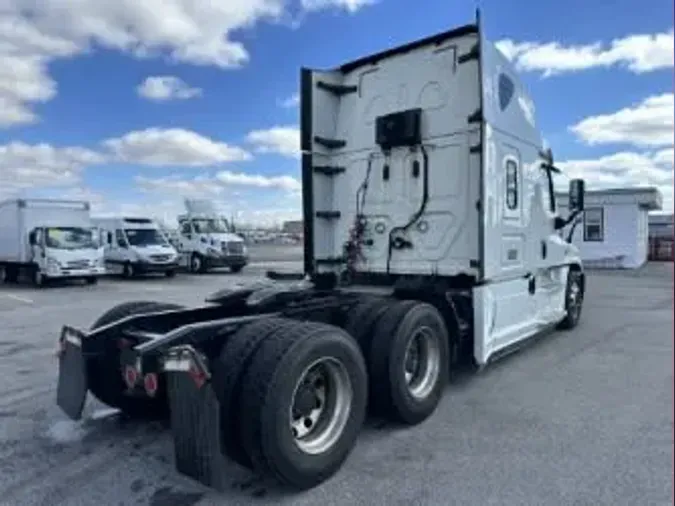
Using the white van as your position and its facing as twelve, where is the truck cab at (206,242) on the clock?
The truck cab is roughly at 10 o'clock from the white van.

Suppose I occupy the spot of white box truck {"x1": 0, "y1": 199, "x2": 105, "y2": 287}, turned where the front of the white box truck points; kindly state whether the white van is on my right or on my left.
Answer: on my left

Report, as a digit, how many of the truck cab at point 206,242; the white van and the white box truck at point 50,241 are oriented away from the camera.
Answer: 0

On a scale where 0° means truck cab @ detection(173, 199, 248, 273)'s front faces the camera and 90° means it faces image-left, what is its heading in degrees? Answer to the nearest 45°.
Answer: approximately 315°

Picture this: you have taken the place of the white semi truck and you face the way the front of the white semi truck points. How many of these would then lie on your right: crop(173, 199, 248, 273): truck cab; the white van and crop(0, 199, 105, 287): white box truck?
0

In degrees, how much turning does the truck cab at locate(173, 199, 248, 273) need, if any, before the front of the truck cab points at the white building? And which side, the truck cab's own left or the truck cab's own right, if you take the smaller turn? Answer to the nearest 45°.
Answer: approximately 45° to the truck cab's own left

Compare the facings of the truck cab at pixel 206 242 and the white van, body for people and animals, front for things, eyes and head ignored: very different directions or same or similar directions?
same or similar directions

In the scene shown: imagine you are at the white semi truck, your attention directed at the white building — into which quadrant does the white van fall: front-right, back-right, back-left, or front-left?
front-left

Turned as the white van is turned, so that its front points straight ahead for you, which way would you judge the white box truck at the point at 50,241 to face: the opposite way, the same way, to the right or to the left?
the same way

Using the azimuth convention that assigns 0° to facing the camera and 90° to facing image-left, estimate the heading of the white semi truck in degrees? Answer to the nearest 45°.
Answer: approximately 225°

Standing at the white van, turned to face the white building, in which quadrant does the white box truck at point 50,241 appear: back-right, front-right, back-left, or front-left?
back-right

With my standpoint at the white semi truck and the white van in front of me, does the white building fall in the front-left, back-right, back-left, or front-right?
front-right

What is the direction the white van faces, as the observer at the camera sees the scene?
facing the viewer and to the right of the viewer

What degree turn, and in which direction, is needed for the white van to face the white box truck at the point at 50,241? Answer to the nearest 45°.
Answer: approximately 90° to its right

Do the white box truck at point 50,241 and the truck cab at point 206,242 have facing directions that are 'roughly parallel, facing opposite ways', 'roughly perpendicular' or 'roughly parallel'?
roughly parallel

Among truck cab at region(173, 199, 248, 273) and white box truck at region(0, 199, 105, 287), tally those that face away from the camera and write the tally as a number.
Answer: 0

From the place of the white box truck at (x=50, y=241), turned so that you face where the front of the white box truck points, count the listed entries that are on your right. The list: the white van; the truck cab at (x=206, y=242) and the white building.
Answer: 0

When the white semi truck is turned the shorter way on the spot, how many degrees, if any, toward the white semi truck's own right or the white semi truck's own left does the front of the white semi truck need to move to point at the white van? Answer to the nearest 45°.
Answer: approximately 90° to the white semi truck's own left

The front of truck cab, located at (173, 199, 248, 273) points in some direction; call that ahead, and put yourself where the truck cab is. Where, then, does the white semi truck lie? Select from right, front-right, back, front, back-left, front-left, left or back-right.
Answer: front-right
